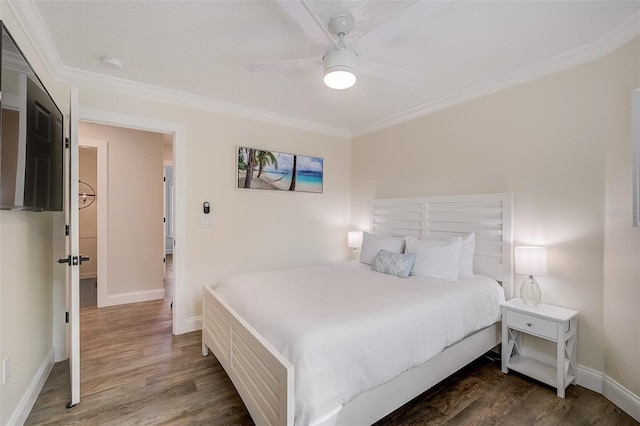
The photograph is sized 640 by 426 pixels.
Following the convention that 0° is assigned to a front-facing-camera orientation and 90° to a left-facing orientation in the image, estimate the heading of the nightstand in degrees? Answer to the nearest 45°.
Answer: approximately 45°

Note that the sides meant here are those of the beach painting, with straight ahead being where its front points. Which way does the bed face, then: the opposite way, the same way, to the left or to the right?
to the right

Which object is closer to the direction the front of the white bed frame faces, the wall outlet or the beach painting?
the wall outlet

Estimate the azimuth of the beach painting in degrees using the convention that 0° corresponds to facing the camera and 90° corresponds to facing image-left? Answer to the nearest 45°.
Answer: approximately 315°

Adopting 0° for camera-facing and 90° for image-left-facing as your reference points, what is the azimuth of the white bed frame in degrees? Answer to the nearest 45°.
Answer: approximately 45°

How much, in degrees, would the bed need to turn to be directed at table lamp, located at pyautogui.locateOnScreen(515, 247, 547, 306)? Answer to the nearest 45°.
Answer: approximately 180°

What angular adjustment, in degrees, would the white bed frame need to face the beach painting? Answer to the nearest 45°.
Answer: approximately 90° to its right

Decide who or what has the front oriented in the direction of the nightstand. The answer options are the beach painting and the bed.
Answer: the beach painting

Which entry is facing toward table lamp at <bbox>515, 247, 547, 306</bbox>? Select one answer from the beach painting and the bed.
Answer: the beach painting

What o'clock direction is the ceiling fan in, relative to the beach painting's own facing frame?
The ceiling fan is roughly at 1 o'clock from the beach painting.

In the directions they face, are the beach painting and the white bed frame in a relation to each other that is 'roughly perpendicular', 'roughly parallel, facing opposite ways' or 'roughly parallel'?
roughly perpendicular
